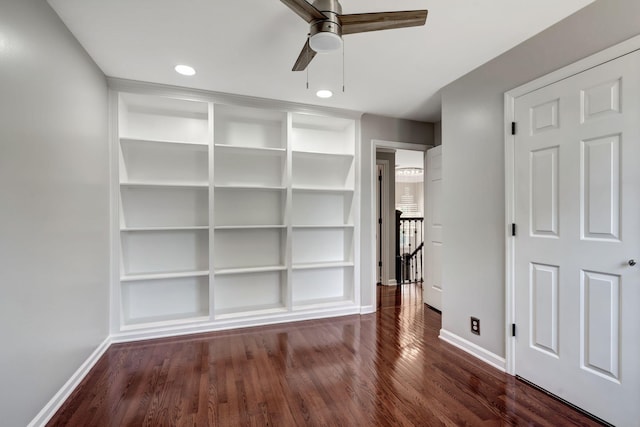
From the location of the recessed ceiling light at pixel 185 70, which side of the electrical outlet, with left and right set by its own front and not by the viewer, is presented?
front

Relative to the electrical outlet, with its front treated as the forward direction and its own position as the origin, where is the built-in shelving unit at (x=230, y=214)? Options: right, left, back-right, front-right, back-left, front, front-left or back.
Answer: front-right

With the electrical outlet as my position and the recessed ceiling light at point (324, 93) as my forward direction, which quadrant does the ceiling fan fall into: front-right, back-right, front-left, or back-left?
front-left

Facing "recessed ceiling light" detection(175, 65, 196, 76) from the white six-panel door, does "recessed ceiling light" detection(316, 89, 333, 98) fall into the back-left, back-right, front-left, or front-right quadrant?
front-right
